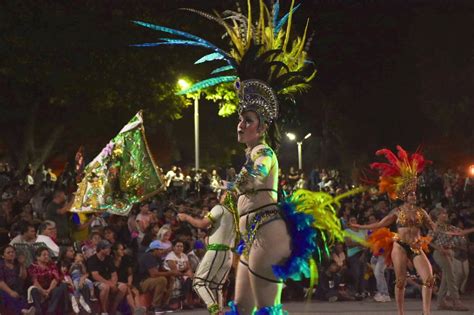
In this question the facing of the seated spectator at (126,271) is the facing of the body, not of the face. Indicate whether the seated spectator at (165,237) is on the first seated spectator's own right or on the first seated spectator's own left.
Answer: on the first seated spectator's own left

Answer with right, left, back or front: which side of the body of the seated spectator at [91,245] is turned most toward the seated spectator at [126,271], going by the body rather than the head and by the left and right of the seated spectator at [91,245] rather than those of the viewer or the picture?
front

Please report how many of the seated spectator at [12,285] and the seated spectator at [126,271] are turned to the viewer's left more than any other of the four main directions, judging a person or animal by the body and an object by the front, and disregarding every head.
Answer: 0

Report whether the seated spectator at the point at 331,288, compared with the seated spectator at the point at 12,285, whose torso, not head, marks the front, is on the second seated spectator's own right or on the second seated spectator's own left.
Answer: on the second seated spectator's own left

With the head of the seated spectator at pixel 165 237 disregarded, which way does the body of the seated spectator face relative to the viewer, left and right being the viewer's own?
facing the viewer and to the right of the viewer

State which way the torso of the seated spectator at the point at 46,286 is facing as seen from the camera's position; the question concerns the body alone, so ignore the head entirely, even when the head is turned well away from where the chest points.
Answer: toward the camera
